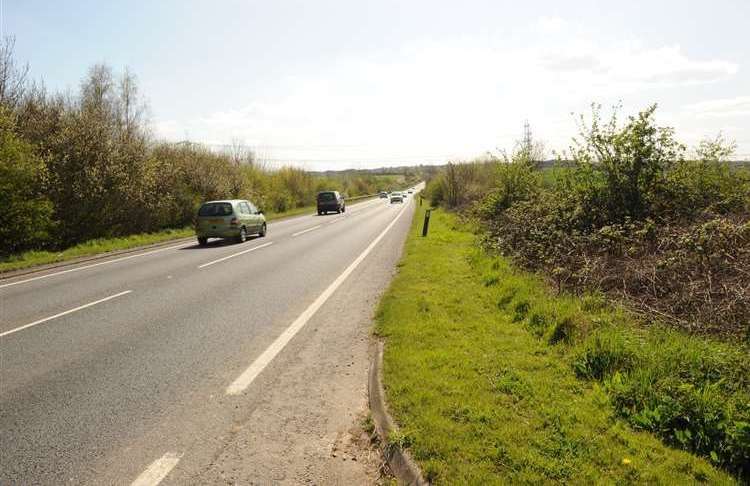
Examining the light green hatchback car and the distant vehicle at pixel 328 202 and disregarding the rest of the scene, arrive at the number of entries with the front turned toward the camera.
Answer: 0

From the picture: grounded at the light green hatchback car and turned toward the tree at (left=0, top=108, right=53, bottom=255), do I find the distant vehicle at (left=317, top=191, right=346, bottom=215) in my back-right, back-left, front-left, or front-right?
back-right

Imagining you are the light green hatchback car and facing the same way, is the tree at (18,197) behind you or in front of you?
behind

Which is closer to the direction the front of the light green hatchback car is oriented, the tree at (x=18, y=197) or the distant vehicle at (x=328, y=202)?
the distant vehicle

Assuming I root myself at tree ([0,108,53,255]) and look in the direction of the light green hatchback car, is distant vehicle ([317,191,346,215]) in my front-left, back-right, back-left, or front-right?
front-left

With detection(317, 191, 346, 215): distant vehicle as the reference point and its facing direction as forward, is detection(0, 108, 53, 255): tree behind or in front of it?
behind

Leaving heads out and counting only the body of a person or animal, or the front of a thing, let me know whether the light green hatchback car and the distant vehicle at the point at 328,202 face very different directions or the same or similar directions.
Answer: same or similar directions

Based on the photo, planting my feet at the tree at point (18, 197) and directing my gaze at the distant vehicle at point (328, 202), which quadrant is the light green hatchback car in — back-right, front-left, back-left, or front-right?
front-right

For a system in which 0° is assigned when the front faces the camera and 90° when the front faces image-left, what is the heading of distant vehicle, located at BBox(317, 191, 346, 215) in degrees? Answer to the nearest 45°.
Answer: approximately 225°

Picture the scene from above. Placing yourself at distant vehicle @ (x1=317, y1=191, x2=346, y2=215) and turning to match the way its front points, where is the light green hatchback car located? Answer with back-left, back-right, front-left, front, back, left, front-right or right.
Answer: back-right

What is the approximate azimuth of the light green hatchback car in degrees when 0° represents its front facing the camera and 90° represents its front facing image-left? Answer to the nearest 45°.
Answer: approximately 225°
